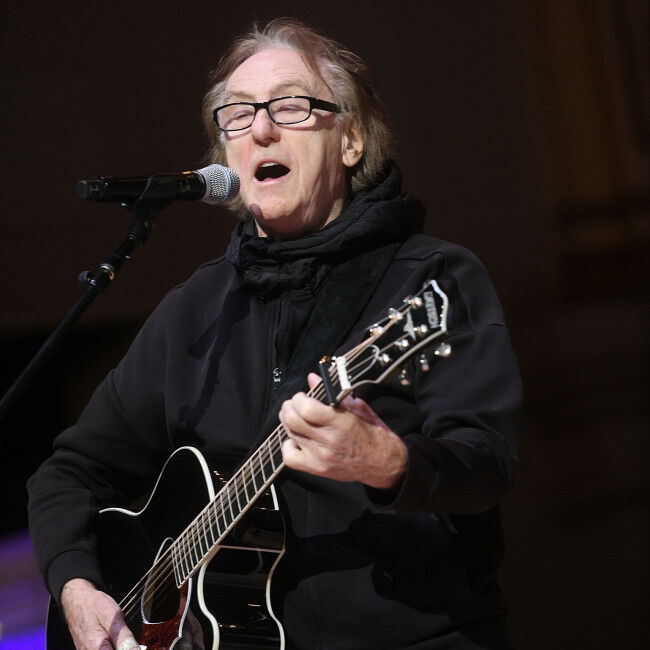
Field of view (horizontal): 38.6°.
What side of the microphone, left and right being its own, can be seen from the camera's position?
right
